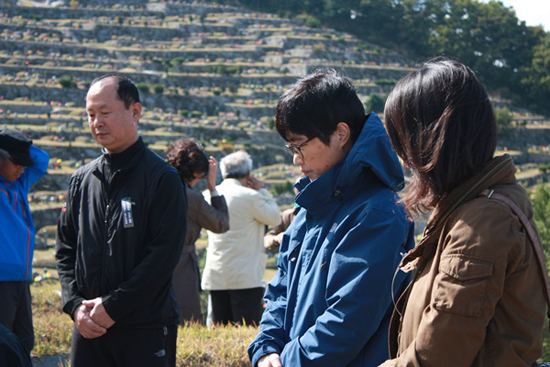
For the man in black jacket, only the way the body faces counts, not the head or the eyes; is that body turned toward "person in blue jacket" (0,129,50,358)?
no

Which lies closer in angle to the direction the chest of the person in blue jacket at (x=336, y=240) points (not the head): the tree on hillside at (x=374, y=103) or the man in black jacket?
the man in black jacket

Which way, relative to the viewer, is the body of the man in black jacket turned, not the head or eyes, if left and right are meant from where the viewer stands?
facing the viewer and to the left of the viewer

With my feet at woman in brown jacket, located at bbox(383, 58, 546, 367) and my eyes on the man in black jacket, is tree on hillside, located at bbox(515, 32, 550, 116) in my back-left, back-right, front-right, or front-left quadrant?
front-right

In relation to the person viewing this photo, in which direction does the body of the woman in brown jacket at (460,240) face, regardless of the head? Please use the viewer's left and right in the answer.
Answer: facing to the left of the viewer

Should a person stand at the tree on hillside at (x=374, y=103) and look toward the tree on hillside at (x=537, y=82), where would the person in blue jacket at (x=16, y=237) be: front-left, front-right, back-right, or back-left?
back-right

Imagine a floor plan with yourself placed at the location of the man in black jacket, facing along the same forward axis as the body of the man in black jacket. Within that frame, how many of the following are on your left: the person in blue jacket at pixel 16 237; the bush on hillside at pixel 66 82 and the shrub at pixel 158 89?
0

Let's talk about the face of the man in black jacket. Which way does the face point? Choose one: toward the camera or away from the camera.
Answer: toward the camera

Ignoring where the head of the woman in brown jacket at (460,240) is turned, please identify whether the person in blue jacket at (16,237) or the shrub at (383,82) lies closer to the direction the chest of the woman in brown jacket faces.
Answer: the person in blue jacket

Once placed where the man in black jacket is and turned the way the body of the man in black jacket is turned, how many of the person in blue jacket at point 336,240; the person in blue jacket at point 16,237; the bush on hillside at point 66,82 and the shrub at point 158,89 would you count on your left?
1

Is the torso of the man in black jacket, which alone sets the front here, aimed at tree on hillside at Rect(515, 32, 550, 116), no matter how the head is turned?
no

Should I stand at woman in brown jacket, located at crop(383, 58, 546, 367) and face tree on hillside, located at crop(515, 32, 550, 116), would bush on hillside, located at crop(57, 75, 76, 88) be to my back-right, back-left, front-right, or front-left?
front-left

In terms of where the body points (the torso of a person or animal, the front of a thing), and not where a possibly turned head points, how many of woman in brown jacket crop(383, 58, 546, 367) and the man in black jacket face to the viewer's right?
0

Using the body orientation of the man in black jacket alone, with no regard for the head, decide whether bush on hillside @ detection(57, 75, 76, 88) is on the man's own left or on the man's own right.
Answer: on the man's own right
